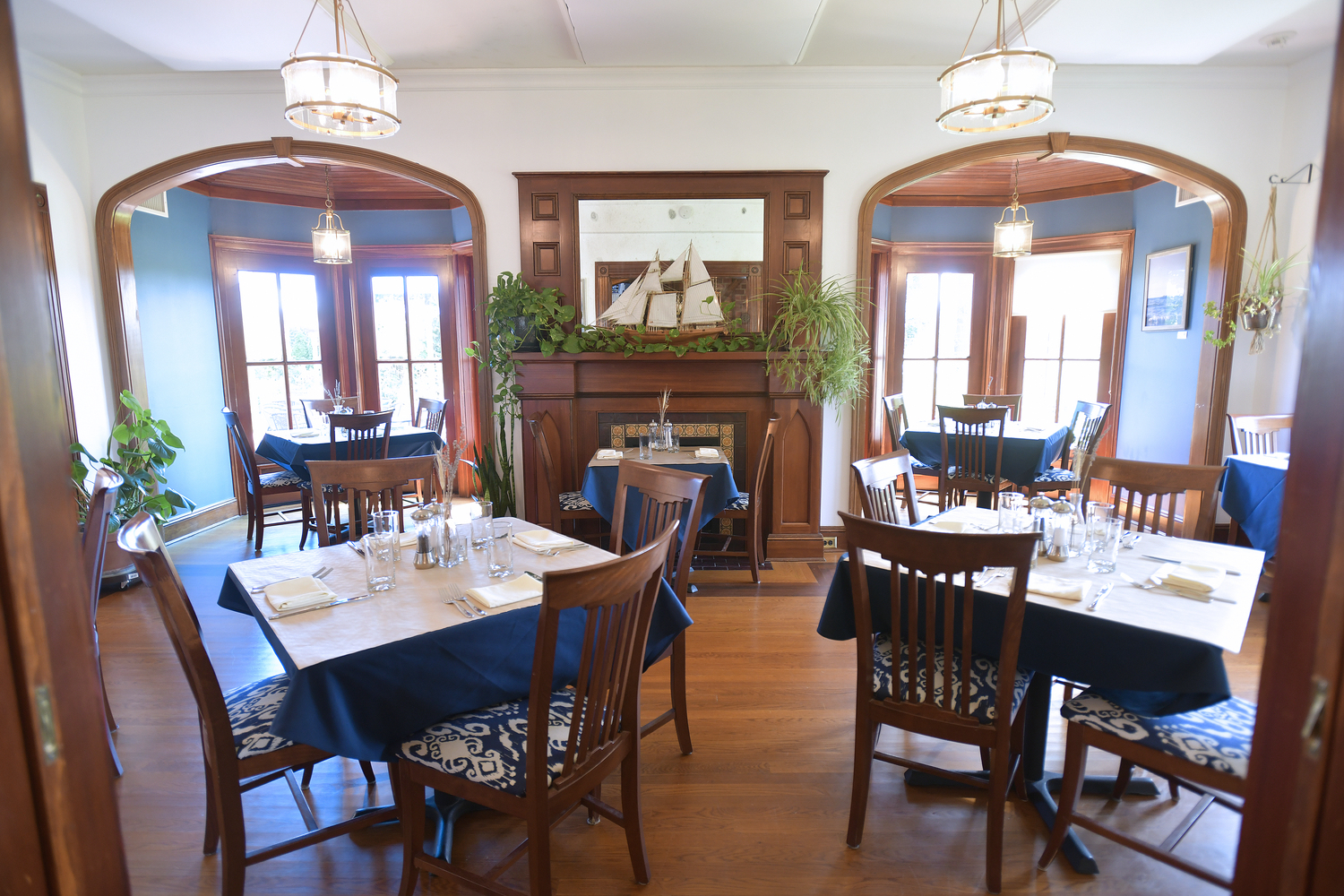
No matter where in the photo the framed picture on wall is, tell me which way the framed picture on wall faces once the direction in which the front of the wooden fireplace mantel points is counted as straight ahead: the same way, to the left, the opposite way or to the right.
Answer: to the right

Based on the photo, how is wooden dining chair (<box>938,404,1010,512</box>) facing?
away from the camera

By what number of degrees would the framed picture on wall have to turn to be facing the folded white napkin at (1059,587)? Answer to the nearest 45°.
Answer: approximately 45° to its left

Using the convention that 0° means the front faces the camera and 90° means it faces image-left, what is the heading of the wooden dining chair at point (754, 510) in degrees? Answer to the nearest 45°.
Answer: approximately 90°

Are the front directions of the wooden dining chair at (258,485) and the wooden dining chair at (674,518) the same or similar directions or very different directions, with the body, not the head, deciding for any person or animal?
very different directions

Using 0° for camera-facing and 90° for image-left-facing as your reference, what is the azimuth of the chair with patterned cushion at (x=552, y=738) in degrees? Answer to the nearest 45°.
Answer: approximately 135°

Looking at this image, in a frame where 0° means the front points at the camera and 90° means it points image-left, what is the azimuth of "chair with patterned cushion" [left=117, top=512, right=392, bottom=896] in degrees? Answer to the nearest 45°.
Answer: approximately 225°

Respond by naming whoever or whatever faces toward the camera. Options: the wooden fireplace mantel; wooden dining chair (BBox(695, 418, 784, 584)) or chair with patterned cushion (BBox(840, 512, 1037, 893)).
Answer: the wooden fireplace mantel

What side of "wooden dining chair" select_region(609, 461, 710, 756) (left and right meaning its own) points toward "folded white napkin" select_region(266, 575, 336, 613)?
front

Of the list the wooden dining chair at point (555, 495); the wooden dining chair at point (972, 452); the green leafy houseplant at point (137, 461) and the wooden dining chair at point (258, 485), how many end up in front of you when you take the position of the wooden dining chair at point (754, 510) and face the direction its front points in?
3

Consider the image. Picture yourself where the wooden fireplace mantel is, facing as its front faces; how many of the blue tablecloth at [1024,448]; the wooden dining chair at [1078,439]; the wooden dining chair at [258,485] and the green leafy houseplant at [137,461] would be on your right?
2

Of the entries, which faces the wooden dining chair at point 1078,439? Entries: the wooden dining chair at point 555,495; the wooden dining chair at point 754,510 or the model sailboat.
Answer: the wooden dining chair at point 555,495

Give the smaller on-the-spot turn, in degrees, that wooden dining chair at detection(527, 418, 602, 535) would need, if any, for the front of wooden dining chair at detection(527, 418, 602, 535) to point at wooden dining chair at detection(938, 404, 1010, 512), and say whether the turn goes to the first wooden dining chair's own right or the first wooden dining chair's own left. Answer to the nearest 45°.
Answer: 0° — it already faces it

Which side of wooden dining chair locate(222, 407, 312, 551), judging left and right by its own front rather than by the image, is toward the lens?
right

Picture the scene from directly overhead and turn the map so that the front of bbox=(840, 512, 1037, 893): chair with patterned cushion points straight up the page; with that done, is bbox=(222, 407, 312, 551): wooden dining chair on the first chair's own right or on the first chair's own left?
on the first chair's own left

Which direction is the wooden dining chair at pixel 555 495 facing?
to the viewer's right

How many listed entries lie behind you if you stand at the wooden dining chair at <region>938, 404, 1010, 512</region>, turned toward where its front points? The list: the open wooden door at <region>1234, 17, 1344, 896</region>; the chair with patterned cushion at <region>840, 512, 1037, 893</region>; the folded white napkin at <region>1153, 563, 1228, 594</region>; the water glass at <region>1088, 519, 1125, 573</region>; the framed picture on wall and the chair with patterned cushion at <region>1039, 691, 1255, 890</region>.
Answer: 5

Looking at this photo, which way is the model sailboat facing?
to the viewer's left
